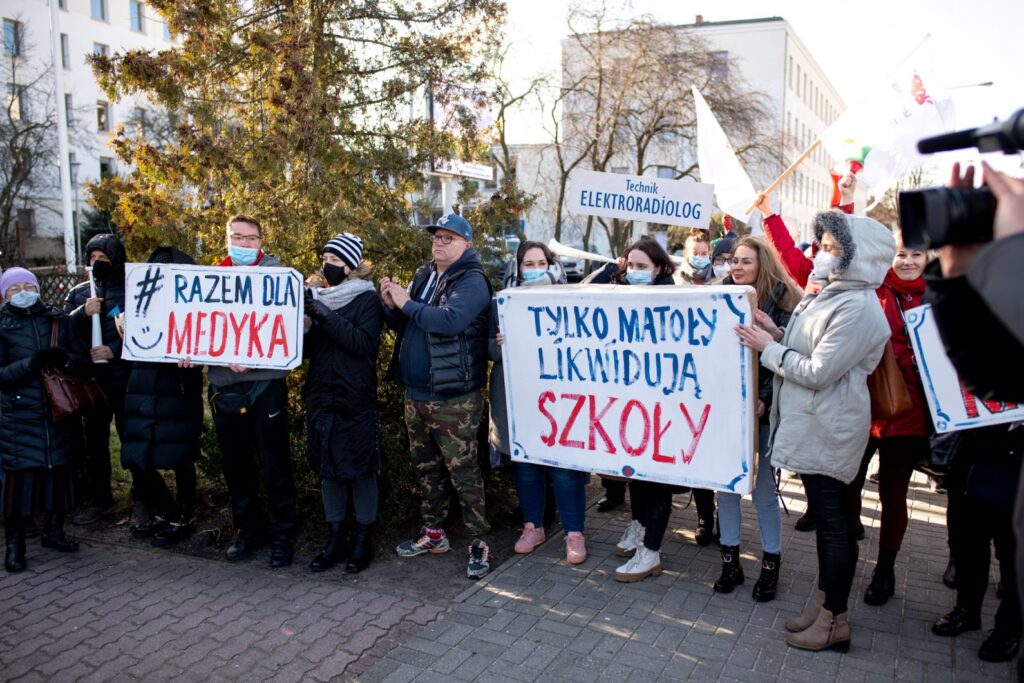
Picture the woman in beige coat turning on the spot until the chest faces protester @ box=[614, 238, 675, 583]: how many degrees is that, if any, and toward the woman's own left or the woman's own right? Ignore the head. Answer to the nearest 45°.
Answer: approximately 45° to the woman's own right

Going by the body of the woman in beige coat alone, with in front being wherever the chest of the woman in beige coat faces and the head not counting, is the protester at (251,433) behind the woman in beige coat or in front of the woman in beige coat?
in front

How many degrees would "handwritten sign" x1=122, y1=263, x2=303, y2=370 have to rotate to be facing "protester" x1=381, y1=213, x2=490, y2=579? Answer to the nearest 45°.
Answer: approximately 45° to its left

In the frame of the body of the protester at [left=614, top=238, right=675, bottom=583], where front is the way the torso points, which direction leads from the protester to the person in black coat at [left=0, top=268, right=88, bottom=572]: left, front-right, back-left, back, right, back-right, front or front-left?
front-right

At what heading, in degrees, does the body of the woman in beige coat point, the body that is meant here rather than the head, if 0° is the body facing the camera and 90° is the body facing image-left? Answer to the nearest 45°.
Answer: approximately 90°

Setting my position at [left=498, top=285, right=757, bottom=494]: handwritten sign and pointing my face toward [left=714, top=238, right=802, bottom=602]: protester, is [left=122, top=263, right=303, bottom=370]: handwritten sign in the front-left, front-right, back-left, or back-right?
back-left

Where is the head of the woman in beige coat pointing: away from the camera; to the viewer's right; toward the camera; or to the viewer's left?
to the viewer's left

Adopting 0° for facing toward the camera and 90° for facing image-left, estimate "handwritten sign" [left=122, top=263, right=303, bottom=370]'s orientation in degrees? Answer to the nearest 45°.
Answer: approximately 0°
